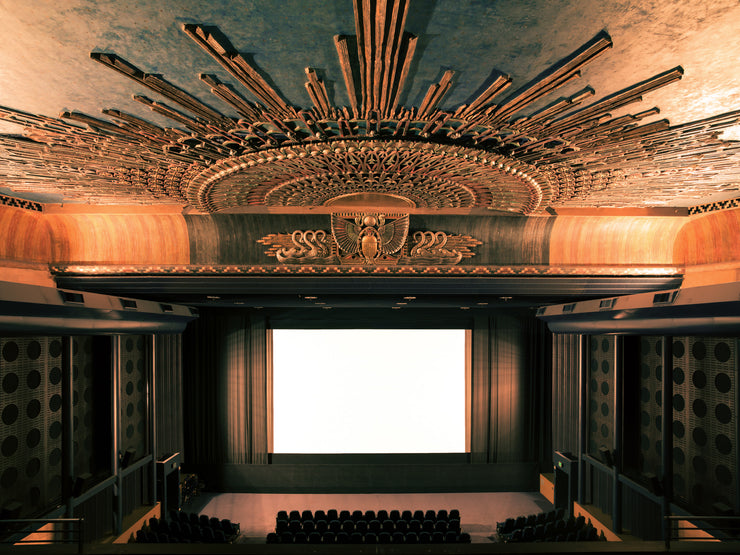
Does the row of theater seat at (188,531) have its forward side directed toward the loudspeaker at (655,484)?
no

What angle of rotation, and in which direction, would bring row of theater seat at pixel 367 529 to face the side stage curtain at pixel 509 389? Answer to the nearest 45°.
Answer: approximately 45° to its right

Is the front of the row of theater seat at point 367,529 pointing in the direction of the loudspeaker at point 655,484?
no

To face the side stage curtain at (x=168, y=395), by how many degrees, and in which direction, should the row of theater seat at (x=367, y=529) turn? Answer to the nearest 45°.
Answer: approximately 45° to its left

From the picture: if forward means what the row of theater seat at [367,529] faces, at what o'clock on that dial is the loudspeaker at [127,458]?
The loudspeaker is roughly at 9 o'clock from the row of theater seat.

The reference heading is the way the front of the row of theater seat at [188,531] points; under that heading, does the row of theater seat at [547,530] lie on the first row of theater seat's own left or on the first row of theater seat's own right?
on the first row of theater seat's own right

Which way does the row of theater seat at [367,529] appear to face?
away from the camera

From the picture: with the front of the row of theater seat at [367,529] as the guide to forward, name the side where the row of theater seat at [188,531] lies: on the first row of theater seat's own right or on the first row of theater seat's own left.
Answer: on the first row of theater seat's own left

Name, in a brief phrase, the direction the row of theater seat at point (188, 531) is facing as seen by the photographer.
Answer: facing away from the viewer and to the right of the viewer

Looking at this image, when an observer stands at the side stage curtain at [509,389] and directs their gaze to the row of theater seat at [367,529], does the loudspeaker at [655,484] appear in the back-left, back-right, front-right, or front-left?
front-left
